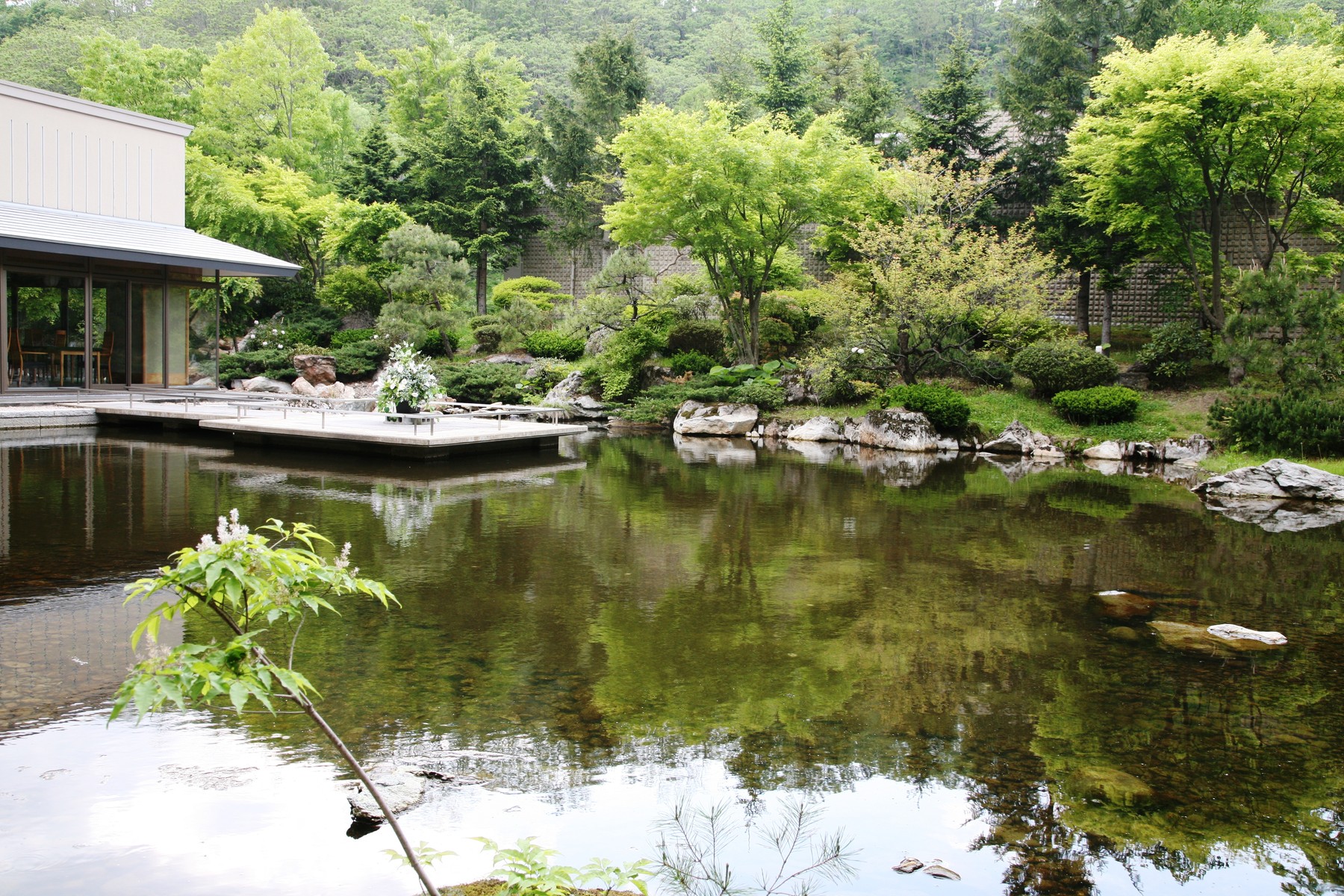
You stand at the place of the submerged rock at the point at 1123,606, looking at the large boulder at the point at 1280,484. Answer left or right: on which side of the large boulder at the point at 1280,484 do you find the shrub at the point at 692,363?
left

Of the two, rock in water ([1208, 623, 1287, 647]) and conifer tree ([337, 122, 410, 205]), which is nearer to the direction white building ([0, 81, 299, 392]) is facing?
the rock in water

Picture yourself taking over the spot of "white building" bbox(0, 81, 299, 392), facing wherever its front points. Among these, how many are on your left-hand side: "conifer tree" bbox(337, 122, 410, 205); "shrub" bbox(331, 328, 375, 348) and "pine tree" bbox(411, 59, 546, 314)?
3

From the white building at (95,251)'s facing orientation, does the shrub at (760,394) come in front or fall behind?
in front

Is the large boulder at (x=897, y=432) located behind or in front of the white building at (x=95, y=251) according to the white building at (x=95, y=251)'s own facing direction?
in front

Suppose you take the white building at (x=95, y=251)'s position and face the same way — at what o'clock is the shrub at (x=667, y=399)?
The shrub is roughly at 11 o'clock from the white building.

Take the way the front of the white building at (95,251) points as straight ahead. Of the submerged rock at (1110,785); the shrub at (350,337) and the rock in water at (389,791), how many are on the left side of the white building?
1

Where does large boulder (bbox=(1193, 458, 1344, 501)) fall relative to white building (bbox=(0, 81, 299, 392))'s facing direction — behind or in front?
in front

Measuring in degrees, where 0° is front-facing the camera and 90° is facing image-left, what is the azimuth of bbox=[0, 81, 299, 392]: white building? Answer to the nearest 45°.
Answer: approximately 315°

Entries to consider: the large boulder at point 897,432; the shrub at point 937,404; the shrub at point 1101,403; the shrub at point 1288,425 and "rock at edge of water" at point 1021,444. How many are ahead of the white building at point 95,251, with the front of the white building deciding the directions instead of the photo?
5

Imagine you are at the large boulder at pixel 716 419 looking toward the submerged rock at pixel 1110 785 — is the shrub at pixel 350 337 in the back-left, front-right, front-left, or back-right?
back-right

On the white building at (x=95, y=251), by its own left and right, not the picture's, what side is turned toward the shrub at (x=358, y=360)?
left

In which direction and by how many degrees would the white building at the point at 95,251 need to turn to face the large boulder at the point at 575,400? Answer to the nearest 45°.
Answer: approximately 45° to its left

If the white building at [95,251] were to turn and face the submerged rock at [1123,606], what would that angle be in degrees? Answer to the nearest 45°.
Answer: approximately 45° to its right
